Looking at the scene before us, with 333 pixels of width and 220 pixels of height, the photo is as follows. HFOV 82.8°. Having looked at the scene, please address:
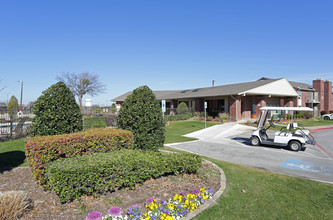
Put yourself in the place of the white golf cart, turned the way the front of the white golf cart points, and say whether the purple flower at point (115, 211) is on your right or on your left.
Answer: on your left

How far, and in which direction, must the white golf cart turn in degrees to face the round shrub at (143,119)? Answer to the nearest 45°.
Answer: approximately 45° to its left

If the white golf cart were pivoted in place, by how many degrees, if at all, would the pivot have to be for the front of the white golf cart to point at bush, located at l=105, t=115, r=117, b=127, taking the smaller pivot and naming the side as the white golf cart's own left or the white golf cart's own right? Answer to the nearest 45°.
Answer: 0° — it already faces it

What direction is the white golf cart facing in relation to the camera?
to the viewer's left

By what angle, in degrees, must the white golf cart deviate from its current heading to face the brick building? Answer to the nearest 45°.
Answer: approximately 90° to its right

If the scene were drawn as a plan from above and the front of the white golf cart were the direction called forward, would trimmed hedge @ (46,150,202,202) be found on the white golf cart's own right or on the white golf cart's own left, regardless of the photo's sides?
on the white golf cart's own left

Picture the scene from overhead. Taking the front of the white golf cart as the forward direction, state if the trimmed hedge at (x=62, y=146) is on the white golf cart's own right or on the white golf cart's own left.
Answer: on the white golf cart's own left

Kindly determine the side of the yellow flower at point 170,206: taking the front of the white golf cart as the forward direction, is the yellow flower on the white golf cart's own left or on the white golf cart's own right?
on the white golf cart's own left
